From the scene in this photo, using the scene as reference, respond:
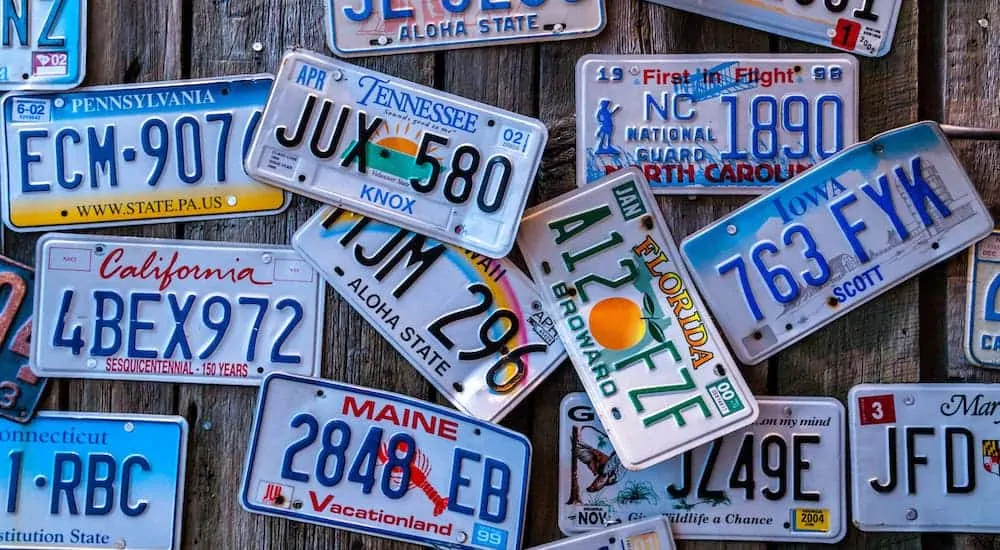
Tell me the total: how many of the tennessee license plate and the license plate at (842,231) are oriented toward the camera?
2

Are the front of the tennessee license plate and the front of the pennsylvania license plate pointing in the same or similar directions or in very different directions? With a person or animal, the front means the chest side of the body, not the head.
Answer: same or similar directions

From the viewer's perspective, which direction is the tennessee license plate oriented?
toward the camera

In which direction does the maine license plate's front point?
toward the camera

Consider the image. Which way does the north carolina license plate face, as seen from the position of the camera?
facing the viewer

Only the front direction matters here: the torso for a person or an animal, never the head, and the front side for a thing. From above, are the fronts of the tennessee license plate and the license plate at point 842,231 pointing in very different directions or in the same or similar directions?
same or similar directions

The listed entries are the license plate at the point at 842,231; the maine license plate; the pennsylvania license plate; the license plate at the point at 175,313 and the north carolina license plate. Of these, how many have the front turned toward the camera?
5

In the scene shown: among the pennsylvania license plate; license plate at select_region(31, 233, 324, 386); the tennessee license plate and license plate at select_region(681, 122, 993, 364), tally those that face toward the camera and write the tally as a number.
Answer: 4
